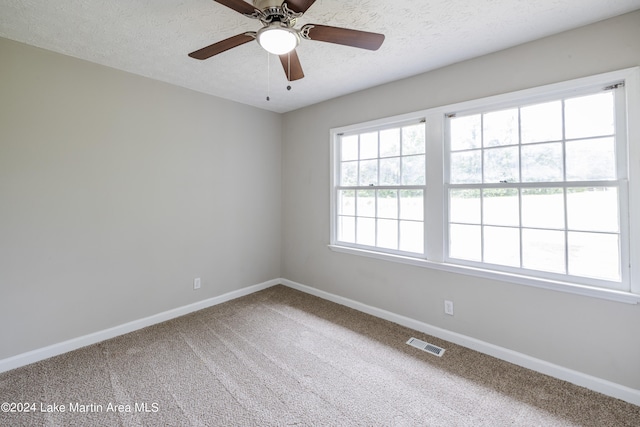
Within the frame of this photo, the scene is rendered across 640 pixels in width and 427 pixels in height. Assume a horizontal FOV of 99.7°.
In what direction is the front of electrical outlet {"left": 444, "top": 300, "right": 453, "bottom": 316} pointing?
toward the camera
